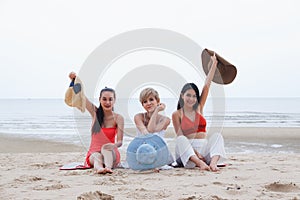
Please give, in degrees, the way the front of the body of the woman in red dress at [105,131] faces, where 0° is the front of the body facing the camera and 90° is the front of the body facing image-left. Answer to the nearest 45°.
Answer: approximately 0°

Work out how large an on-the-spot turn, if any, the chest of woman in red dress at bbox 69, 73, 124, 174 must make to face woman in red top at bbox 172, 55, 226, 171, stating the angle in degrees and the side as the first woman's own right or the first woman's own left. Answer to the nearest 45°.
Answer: approximately 90° to the first woman's own left

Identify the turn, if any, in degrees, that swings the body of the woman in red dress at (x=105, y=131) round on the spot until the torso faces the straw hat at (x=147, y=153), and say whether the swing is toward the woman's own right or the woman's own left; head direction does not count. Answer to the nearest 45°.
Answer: approximately 45° to the woman's own left

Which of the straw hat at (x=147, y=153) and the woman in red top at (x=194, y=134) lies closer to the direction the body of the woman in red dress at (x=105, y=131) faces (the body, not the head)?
the straw hat
